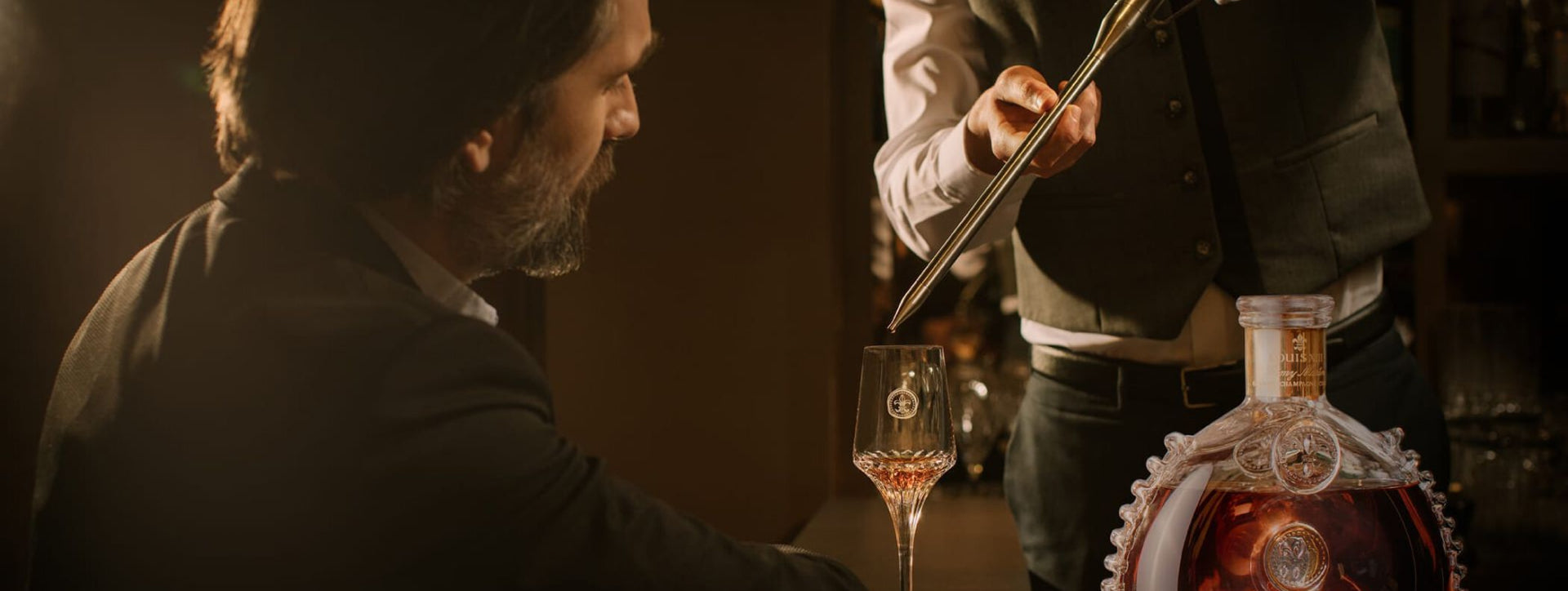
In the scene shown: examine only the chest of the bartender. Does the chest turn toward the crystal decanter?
yes

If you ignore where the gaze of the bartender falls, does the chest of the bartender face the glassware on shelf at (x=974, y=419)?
no

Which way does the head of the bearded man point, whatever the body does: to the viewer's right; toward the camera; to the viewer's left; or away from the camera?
to the viewer's right

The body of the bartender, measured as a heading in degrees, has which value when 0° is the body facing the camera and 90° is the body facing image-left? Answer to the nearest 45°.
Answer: approximately 0°

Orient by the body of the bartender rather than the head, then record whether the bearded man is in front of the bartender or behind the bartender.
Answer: in front

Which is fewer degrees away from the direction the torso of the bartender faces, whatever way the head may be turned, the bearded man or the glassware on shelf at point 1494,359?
the bearded man

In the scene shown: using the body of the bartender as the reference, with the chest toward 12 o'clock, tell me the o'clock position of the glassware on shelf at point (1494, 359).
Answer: The glassware on shelf is roughly at 7 o'clock from the bartender.

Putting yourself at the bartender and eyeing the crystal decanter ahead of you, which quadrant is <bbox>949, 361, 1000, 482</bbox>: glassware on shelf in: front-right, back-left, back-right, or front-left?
back-right

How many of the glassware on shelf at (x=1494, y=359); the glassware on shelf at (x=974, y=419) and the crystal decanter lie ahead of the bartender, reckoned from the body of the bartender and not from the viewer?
1

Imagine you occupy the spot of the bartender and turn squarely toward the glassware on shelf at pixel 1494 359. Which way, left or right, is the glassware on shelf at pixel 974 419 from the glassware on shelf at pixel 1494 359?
left

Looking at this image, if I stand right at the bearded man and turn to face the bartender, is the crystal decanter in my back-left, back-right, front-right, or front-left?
front-right

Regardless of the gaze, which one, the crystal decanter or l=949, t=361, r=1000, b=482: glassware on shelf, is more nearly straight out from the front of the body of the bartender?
the crystal decanter
